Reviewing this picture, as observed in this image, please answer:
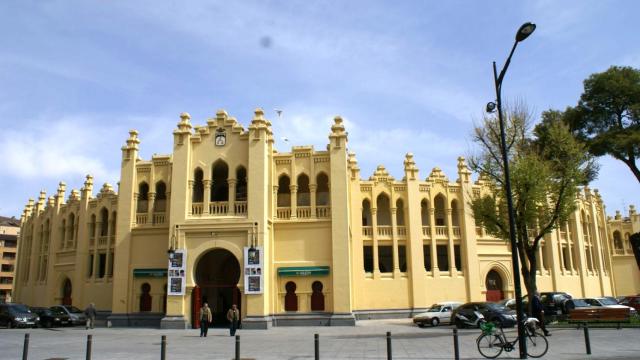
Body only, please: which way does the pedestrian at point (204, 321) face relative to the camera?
toward the camera

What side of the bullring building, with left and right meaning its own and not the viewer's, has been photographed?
front

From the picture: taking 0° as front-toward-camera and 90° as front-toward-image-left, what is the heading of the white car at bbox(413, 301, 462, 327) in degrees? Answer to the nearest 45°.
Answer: approximately 45°

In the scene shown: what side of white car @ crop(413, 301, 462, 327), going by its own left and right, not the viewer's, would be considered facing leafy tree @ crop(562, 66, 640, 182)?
back

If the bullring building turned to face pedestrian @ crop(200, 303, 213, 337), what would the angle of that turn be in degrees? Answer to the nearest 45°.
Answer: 0° — it already faces them

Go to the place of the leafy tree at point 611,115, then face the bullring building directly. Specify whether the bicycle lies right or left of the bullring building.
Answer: left

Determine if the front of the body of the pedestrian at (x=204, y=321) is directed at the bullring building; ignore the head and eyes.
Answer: no

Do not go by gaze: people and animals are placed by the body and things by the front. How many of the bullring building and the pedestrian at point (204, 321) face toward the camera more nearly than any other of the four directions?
2

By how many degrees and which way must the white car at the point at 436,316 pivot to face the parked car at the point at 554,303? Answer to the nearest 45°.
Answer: approximately 135° to its left

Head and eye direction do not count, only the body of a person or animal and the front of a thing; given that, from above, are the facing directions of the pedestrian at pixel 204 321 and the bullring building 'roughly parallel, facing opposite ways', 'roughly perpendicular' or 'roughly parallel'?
roughly parallel

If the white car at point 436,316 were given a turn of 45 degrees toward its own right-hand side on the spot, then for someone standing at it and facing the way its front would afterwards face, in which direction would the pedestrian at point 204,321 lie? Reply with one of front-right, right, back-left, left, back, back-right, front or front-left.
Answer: front-left
